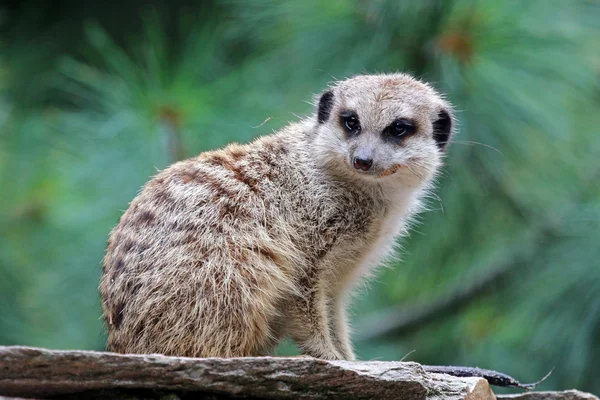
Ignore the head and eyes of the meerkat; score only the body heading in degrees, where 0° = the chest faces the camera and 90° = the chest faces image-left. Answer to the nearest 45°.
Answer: approximately 270°
